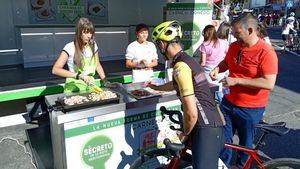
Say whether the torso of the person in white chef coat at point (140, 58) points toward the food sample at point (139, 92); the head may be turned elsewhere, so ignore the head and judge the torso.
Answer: yes

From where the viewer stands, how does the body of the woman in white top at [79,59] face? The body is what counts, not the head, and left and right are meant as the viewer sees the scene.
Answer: facing the viewer and to the right of the viewer

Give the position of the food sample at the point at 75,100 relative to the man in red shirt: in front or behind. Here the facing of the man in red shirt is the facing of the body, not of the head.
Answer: in front

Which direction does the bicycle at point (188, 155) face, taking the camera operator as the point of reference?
facing to the left of the viewer

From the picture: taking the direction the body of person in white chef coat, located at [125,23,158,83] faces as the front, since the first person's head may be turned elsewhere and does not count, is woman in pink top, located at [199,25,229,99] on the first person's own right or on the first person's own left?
on the first person's own left

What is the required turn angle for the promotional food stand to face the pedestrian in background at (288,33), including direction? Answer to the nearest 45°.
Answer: approximately 90° to its left

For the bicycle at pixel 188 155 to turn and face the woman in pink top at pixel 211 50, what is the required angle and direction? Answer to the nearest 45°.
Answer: approximately 90° to its right

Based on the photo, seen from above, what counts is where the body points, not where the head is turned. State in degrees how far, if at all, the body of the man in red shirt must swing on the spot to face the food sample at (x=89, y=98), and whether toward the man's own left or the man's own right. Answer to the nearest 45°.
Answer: approximately 45° to the man's own right

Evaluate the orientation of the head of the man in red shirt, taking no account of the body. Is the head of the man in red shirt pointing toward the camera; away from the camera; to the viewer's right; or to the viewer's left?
to the viewer's left

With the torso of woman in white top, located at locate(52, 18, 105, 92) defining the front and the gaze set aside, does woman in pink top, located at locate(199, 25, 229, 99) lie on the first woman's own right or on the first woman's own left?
on the first woman's own left

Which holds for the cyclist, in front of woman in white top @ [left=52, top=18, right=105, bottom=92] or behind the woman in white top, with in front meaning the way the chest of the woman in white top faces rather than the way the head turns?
in front

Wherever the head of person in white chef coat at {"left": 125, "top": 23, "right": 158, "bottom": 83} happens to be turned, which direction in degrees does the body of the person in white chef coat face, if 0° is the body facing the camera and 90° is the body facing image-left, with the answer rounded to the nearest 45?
approximately 0°

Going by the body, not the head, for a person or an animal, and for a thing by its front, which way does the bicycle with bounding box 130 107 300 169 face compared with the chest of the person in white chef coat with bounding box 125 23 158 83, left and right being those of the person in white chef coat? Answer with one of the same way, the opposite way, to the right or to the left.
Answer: to the right

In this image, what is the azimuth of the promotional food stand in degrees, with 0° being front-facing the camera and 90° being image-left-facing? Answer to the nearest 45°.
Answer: approximately 315°

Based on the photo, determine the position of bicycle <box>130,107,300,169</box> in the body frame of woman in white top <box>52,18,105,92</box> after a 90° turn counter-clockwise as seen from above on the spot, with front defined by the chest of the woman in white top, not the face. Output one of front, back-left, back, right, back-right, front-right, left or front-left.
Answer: right

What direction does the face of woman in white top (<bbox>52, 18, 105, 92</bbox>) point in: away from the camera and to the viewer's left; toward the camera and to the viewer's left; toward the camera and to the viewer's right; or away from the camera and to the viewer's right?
toward the camera and to the viewer's right

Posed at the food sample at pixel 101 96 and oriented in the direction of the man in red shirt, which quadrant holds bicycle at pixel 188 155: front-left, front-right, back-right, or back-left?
front-right

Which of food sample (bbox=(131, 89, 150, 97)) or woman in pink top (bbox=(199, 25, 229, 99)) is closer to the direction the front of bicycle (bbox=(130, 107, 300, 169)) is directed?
the food sample

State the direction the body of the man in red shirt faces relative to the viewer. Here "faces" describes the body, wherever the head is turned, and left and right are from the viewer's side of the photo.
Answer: facing the viewer and to the left of the viewer

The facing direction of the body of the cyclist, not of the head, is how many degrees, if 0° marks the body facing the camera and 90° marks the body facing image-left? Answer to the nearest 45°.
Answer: approximately 135°
